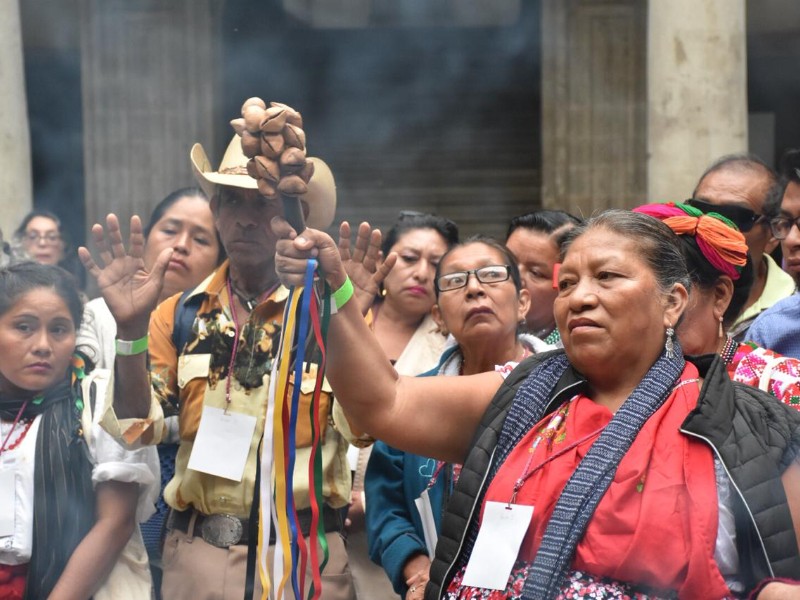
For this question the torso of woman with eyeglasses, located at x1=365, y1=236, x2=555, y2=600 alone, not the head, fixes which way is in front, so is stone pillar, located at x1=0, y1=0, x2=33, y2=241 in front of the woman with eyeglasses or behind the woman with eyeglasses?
behind

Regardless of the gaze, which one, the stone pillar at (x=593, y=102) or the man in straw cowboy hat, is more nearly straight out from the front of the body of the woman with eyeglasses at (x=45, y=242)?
the man in straw cowboy hat

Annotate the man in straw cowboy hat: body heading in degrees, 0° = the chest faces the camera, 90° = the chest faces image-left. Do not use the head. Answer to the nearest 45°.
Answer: approximately 0°

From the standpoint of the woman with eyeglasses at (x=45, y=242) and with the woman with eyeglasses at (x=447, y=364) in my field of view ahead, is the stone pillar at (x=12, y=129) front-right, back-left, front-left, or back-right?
back-left

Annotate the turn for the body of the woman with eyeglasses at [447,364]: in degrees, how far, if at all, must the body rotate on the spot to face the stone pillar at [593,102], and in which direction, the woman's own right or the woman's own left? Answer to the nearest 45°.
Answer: approximately 180°

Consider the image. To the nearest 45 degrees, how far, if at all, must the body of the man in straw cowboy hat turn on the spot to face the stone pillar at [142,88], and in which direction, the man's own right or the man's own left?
approximately 180°

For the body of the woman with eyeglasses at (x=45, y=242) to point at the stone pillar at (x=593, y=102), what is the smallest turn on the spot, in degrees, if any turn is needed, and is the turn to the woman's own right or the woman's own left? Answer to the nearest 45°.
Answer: approximately 135° to the woman's own left

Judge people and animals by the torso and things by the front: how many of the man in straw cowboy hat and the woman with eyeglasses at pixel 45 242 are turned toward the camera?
2
